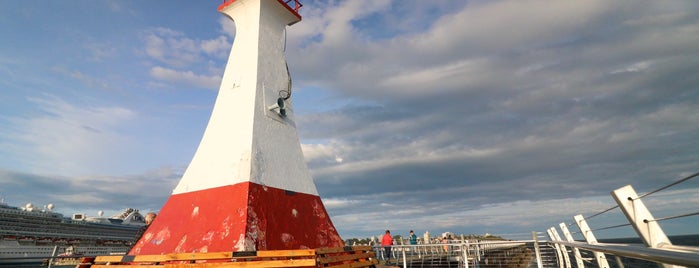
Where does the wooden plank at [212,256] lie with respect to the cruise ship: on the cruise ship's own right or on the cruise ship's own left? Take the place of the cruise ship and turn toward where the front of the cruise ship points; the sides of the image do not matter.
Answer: on the cruise ship's own left

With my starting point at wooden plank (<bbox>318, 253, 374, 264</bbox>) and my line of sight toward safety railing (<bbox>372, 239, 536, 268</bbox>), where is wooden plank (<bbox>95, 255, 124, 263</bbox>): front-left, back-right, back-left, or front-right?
back-left

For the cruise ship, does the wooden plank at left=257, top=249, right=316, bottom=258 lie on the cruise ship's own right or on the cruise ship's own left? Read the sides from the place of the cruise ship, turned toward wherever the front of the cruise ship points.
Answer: on the cruise ship's own left

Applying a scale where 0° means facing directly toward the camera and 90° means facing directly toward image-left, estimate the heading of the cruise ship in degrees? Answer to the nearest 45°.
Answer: approximately 45°

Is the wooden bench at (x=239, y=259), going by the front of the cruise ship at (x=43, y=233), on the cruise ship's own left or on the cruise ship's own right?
on the cruise ship's own left
